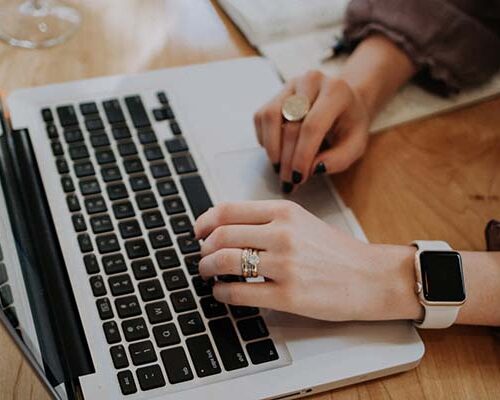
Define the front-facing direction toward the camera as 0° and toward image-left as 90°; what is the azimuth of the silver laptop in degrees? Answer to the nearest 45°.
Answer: approximately 270°
